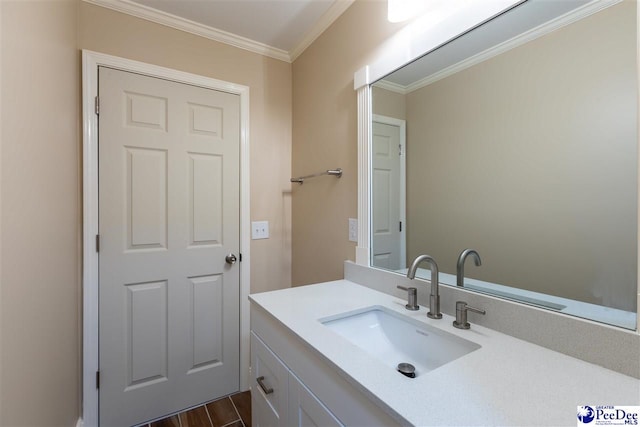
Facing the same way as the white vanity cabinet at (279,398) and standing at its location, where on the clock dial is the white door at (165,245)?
The white door is roughly at 3 o'clock from the white vanity cabinet.

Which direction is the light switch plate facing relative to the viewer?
toward the camera

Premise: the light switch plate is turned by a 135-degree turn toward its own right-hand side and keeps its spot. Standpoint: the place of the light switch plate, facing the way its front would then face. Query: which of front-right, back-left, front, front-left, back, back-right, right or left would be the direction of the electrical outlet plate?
back

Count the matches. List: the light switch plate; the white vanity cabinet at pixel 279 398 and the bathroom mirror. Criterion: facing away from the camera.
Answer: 0

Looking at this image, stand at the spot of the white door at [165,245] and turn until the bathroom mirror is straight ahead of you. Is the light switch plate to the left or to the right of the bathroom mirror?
left

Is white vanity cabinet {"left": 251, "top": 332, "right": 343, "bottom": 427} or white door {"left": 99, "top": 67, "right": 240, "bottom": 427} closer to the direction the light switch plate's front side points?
the white vanity cabinet

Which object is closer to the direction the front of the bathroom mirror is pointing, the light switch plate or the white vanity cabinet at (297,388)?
the white vanity cabinet

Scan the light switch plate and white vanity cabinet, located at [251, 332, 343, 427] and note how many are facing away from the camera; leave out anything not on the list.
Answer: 0

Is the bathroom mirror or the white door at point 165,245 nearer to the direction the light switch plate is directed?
the bathroom mirror

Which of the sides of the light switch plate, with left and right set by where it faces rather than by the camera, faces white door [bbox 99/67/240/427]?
right

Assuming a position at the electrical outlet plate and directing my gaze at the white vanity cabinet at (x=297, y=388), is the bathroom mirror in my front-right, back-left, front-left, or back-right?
front-left

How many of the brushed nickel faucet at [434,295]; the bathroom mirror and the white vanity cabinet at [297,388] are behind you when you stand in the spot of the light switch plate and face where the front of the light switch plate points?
0

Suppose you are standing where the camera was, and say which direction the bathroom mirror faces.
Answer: facing the viewer and to the left of the viewer

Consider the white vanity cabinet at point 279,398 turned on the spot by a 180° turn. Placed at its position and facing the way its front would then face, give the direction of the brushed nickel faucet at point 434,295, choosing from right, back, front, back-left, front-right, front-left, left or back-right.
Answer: front-right

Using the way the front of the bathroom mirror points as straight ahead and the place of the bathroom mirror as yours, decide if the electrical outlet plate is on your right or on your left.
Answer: on your right

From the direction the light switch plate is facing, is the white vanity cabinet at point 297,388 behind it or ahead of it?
ahead

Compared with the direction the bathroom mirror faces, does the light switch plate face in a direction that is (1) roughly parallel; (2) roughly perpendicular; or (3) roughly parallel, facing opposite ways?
roughly perpendicular

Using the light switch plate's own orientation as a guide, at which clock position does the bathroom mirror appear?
The bathroom mirror is roughly at 11 o'clock from the light switch plate.

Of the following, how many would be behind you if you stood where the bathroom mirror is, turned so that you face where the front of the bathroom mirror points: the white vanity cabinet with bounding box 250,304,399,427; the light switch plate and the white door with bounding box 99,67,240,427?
0
